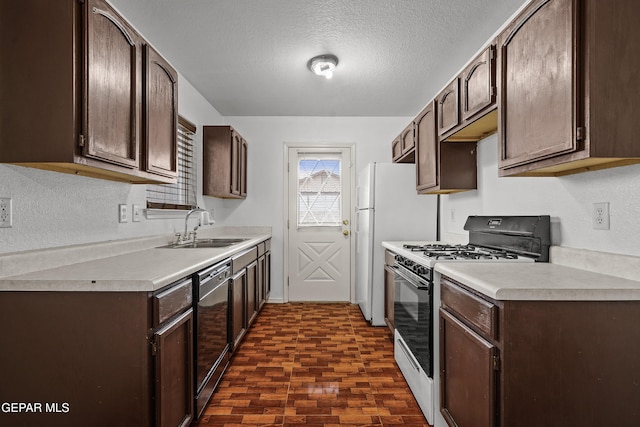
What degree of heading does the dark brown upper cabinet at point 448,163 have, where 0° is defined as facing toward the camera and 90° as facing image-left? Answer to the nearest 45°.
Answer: approximately 90°

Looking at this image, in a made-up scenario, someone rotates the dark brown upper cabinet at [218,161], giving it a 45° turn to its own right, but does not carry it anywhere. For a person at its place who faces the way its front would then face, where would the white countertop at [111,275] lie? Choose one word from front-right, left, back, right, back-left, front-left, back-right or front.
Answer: front-right

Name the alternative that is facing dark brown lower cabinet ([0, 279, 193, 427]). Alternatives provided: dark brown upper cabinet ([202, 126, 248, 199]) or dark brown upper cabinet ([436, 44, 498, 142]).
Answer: dark brown upper cabinet ([436, 44, 498, 142])

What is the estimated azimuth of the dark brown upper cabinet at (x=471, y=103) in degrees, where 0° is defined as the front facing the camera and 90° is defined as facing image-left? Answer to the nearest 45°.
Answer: approximately 45°

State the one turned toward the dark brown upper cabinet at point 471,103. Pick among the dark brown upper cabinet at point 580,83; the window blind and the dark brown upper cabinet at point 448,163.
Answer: the window blind

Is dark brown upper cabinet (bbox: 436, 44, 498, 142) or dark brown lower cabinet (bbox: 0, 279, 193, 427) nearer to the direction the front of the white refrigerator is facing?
the dark brown lower cabinet

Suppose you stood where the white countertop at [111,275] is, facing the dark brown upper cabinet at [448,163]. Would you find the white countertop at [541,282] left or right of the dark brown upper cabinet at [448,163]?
right

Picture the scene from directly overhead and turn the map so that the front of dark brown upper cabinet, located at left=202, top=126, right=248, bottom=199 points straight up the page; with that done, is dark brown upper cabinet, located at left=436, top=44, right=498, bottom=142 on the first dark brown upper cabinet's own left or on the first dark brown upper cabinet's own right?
on the first dark brown upper cabinet's own right

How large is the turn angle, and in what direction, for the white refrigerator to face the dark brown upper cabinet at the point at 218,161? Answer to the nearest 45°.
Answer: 0° — it already faces it

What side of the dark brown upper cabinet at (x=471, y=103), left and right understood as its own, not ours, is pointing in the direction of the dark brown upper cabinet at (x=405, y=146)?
right

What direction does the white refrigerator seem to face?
to the viewer's left

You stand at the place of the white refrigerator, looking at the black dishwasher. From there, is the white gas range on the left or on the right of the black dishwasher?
left
